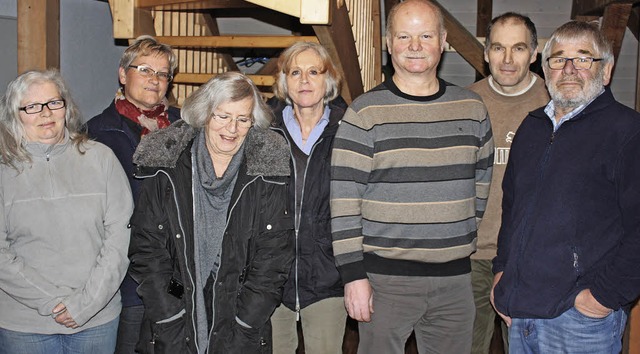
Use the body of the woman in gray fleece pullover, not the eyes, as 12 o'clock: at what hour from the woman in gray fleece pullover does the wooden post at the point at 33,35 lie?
The wooden post is roughly at 6 o'clock from the woman in gray fleece pullover.

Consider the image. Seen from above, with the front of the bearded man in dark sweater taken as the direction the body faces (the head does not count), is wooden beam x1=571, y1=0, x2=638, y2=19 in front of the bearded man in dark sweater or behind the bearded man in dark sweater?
behind

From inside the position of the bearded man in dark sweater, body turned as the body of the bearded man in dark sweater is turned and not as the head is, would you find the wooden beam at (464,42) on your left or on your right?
on your right

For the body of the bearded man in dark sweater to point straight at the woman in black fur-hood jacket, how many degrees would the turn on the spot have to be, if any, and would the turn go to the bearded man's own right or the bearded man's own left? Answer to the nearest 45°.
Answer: approximately 45° to the bearded man's own right

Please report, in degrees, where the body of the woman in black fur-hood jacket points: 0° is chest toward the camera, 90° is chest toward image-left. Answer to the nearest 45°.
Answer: approximately 0°

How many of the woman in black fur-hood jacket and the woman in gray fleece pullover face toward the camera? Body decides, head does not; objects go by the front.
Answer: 2

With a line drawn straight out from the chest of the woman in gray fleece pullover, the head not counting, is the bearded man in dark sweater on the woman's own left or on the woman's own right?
on the woman's own left
